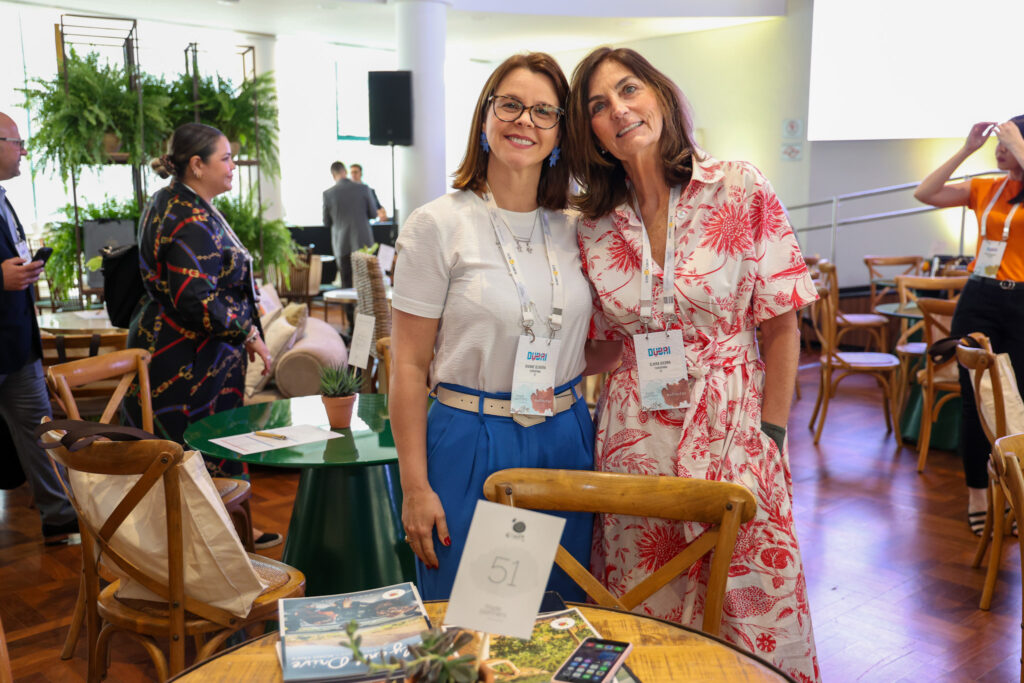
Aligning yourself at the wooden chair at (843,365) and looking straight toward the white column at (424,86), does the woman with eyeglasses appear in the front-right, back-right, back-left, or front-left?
back-left

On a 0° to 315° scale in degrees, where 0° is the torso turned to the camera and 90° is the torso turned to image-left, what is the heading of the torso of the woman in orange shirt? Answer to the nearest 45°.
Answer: approximately 45°

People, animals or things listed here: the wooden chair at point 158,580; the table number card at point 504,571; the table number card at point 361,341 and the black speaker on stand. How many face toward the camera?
3

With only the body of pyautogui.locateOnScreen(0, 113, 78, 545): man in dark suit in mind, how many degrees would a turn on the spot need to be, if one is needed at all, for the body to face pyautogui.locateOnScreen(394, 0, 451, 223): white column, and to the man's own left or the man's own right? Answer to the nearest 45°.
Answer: approximately 45° to the man's own left

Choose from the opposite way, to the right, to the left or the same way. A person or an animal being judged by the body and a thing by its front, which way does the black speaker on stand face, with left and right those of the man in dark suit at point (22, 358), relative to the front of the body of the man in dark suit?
to the right

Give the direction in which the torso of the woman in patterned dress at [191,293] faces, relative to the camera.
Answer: to the viewer's right

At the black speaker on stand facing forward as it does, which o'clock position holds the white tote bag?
The white tote bag is roughly at 12 o'clock from the black speaker on stand.

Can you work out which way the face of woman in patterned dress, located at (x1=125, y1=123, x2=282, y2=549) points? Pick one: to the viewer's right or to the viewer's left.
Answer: to the viewer's right

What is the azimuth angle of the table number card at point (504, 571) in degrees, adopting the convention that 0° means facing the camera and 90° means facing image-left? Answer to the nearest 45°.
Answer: approximately 0°

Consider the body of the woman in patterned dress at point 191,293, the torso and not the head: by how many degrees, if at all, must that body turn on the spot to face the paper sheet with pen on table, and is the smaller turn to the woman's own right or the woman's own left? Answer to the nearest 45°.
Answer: approximately 90° to the woman's own right
